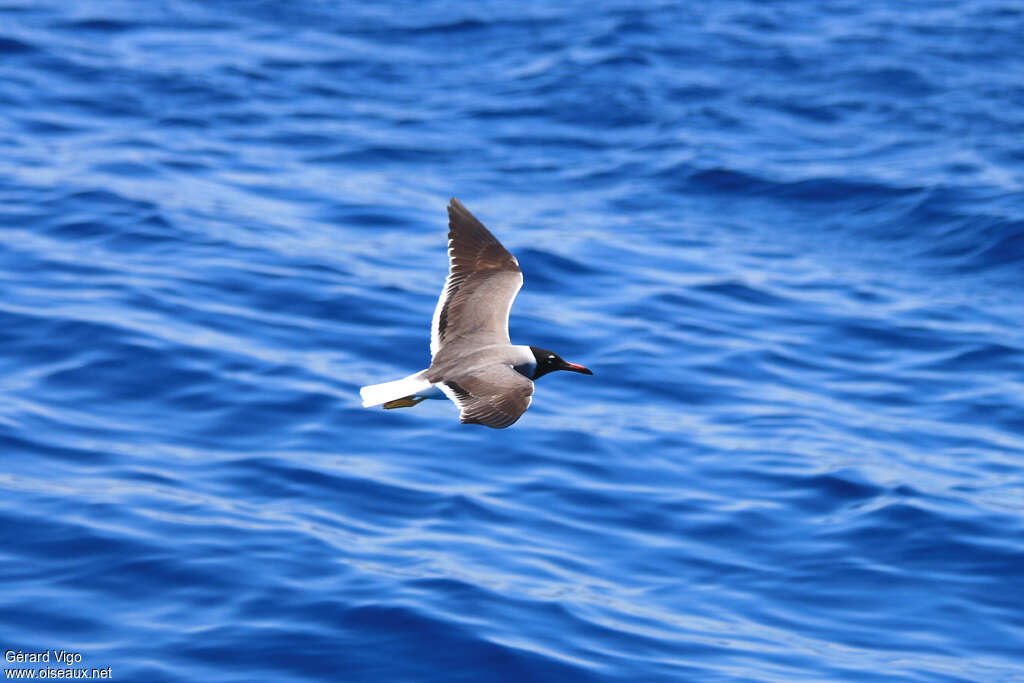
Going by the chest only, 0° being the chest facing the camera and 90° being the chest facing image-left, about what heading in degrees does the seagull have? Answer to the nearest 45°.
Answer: approximately 270°
